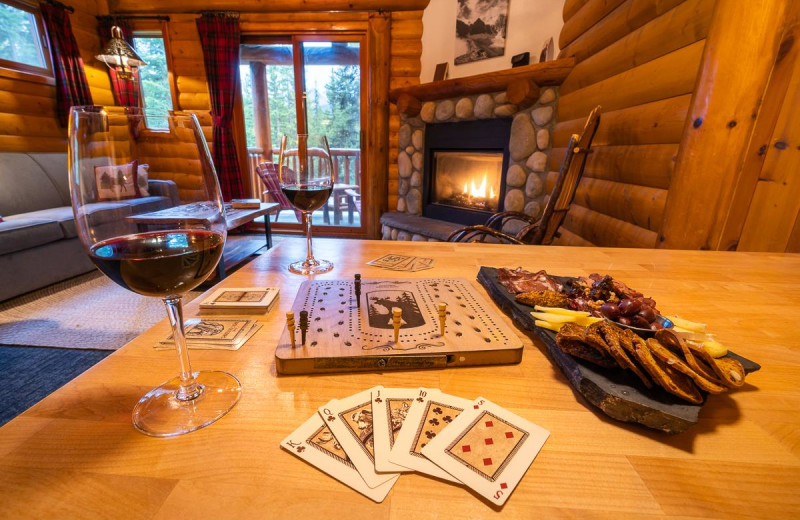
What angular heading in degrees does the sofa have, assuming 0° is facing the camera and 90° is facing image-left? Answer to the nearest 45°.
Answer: approximately 315°

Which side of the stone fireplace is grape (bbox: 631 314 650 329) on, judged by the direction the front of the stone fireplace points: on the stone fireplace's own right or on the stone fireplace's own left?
on the stone fireplace's own left

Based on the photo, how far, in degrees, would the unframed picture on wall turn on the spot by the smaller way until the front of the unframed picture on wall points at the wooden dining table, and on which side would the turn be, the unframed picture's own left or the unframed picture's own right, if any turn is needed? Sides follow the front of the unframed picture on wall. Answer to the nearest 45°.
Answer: approximately 45° to the unframed picture's own left
